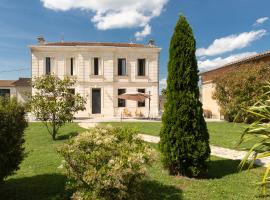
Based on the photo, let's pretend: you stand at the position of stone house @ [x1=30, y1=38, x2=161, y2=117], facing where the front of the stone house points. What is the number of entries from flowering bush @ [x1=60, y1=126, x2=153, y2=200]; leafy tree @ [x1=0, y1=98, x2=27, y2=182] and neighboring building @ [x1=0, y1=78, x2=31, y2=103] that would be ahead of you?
2

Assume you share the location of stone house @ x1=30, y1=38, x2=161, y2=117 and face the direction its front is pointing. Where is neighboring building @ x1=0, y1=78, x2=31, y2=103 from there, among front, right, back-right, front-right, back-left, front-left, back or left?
back-right

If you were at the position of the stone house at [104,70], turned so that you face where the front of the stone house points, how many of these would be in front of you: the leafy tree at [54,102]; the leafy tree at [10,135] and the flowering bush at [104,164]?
3

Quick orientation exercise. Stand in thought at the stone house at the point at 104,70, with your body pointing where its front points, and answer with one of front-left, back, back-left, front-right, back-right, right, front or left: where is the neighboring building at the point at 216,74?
left

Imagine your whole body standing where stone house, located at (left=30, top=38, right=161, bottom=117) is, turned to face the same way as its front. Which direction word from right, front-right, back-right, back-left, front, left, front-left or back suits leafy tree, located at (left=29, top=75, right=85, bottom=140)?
front

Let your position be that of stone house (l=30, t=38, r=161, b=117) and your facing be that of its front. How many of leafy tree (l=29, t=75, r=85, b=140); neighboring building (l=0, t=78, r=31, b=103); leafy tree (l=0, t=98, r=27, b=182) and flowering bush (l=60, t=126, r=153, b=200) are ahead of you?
3

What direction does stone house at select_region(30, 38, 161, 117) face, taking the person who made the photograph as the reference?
facing the viewer

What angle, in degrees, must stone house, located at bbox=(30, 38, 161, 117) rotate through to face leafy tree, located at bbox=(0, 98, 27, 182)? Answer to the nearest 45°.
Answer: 0° — it already faces it

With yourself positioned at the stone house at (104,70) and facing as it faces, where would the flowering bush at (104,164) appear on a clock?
The flowering bush is roughly at 12 o'clock from the stone house.

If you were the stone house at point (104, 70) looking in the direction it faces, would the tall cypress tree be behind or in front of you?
in front

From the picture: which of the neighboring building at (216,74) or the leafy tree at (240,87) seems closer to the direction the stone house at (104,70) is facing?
the leafy tree

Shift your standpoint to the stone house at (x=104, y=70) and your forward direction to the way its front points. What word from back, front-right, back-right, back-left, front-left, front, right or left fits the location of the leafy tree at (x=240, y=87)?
front-left
